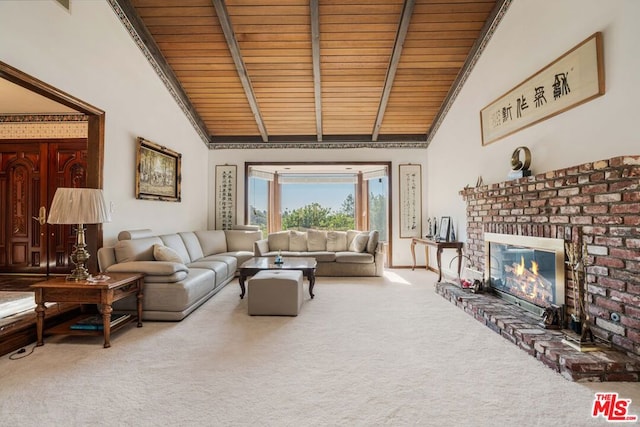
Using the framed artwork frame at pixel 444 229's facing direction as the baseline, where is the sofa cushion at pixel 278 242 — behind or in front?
in front

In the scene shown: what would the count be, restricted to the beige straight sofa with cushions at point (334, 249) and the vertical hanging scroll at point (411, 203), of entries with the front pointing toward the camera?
2

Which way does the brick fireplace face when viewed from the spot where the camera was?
facing the viewer and to the left of the viewer

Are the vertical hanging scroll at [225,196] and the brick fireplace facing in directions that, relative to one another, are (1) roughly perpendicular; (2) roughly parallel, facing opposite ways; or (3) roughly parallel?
roughly perpendicular

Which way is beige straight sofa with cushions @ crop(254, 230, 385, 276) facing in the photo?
toward the camera

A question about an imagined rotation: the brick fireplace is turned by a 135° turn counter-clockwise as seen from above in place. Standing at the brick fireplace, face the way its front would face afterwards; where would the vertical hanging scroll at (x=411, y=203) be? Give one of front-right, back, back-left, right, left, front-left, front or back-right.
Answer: back-left

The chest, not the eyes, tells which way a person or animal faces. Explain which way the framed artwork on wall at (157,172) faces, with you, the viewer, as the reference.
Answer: facing the viewer and to the right of the viewer

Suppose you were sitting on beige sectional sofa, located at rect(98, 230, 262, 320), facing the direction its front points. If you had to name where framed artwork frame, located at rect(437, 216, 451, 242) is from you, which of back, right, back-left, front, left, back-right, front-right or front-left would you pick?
front-left

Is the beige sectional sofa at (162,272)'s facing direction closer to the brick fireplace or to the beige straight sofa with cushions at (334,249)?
the brick fireplace

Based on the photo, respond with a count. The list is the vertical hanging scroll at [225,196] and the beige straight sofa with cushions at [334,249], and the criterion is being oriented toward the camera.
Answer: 2

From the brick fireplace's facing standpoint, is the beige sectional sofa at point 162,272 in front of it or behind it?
in front

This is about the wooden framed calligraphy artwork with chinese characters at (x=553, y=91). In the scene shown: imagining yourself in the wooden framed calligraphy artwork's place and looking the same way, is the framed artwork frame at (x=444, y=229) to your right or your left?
on your right

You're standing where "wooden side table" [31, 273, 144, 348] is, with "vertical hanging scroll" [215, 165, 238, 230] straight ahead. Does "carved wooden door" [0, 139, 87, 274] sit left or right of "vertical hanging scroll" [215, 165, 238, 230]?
left

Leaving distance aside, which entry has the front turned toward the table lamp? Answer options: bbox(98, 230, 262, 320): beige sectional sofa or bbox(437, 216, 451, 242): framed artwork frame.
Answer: the framed artwork frame

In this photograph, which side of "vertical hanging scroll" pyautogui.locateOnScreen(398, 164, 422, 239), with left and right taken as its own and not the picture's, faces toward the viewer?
front

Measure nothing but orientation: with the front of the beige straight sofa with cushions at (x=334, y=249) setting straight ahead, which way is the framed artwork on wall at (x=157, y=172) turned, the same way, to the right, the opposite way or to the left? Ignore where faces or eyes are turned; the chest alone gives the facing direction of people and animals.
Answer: to the left

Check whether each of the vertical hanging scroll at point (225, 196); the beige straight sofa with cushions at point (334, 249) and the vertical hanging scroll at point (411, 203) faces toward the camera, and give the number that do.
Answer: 3

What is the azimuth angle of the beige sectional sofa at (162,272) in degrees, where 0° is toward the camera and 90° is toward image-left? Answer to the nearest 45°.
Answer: approximately 315°

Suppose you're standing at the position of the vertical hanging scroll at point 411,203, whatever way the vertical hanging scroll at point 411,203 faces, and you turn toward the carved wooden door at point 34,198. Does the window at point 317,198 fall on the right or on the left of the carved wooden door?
right
